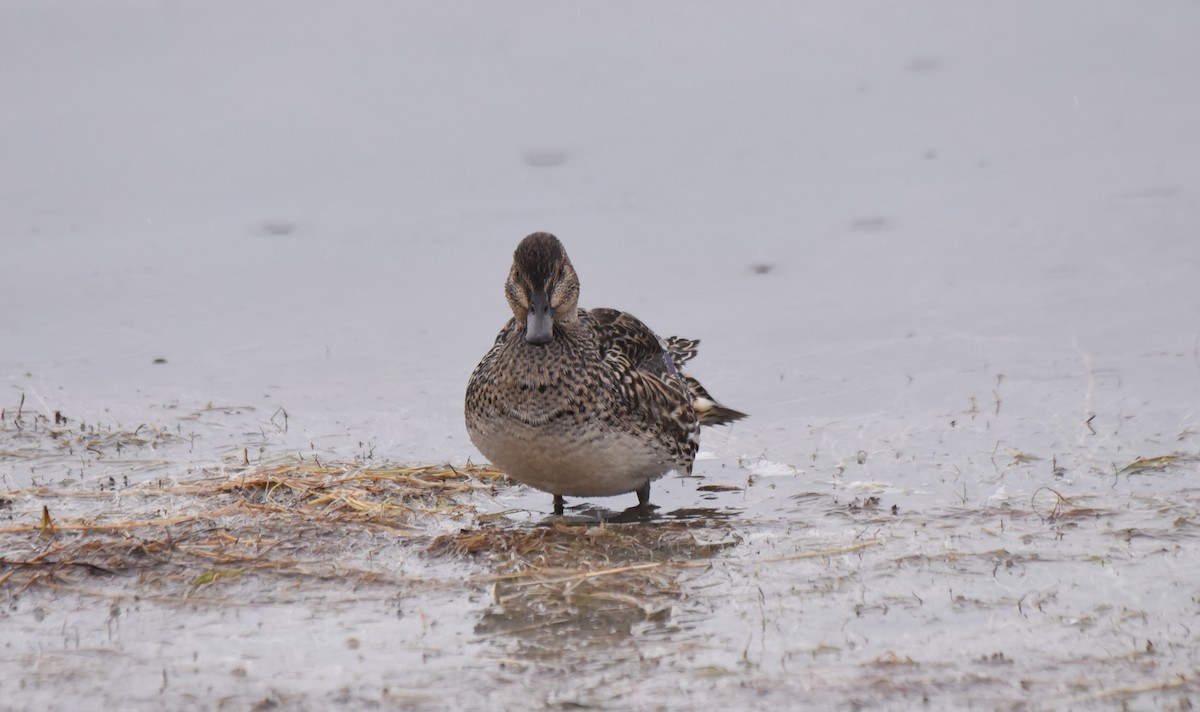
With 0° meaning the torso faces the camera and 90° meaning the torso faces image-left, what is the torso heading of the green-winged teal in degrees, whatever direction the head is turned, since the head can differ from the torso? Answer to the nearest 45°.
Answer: approximately 45°
